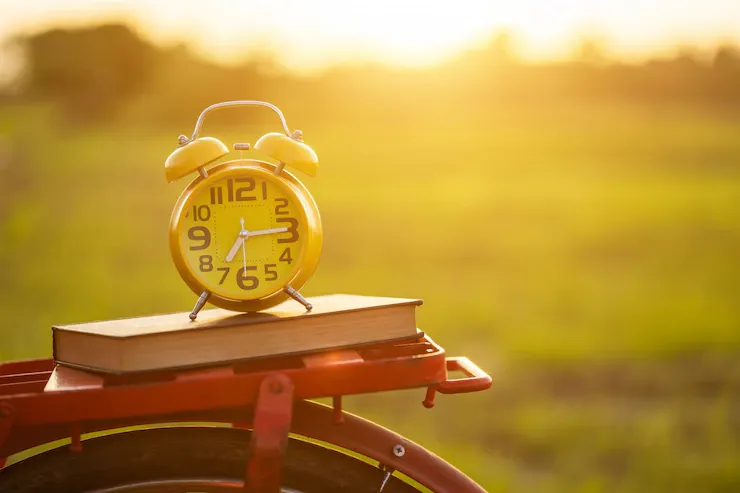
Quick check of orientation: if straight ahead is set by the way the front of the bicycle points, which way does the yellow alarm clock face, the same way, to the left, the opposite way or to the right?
to the left

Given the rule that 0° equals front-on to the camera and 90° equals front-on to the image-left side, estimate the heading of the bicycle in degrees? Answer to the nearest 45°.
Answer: approximately 90°

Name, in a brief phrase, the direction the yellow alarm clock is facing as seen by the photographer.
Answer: facing the viewer

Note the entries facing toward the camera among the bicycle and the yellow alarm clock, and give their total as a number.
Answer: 1
